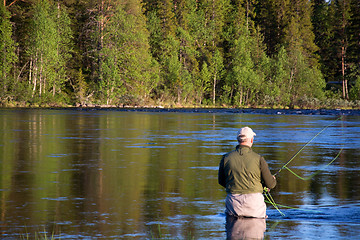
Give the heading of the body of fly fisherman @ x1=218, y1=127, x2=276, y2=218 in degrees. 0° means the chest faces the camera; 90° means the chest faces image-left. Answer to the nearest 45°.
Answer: approximately 180°
